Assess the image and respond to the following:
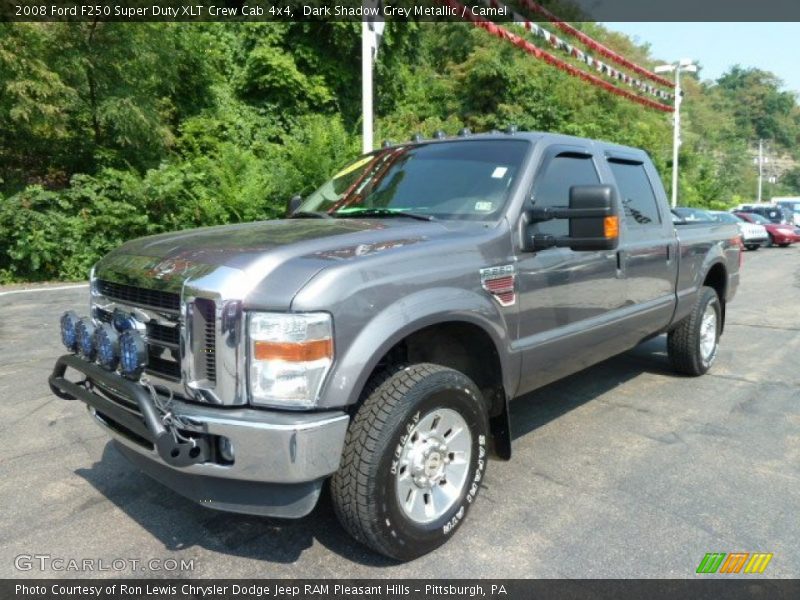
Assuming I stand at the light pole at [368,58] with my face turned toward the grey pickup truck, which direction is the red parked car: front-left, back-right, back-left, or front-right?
back-left

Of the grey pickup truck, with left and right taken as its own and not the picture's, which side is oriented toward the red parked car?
back

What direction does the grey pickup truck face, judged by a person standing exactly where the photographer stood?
facing the viewer and to the left of the viewer

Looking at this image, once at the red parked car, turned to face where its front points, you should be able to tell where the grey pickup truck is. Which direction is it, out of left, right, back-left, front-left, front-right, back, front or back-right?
front-right

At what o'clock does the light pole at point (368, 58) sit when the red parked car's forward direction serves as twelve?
The light pole is roughly at 2 o'clock from the red parked car.

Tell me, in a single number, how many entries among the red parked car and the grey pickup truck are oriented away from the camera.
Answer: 0

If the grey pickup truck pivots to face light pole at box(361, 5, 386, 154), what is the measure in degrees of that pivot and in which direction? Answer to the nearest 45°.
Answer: approximately 135° to its right
